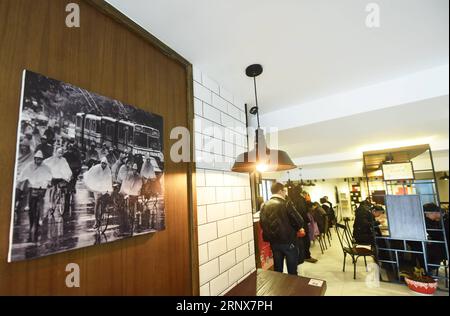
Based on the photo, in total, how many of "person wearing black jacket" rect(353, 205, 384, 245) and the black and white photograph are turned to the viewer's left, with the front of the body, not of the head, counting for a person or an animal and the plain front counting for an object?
0

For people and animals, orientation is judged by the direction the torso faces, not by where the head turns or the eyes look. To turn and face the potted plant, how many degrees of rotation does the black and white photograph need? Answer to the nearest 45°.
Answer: approximately 45° to its left

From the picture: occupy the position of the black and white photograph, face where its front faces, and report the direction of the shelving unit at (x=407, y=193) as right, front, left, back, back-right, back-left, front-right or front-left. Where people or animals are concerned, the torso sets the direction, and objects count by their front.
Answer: front-left

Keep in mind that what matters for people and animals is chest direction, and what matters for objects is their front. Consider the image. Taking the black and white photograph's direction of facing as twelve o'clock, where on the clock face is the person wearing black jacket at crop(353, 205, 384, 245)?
The person wearing black jacket is roughly at 10 o'clock from the black and white photograph.

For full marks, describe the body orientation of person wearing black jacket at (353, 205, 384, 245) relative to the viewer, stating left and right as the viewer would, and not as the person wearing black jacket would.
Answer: facing to the right of the viewer

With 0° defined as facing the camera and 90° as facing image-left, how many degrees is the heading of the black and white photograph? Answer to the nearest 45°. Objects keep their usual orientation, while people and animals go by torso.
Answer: approximately 315°

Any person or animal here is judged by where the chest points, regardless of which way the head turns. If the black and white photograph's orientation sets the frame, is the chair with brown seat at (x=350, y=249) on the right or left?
on its left

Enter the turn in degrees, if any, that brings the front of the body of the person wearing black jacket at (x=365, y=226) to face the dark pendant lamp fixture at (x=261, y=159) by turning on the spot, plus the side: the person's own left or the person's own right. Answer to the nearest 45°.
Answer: approximately 90° to the person's own right

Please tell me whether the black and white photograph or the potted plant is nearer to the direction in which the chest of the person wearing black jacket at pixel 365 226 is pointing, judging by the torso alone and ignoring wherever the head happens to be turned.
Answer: the potted plant

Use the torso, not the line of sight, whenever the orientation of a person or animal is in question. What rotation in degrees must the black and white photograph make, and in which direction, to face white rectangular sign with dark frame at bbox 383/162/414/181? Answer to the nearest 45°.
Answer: approximately 45° to its left
